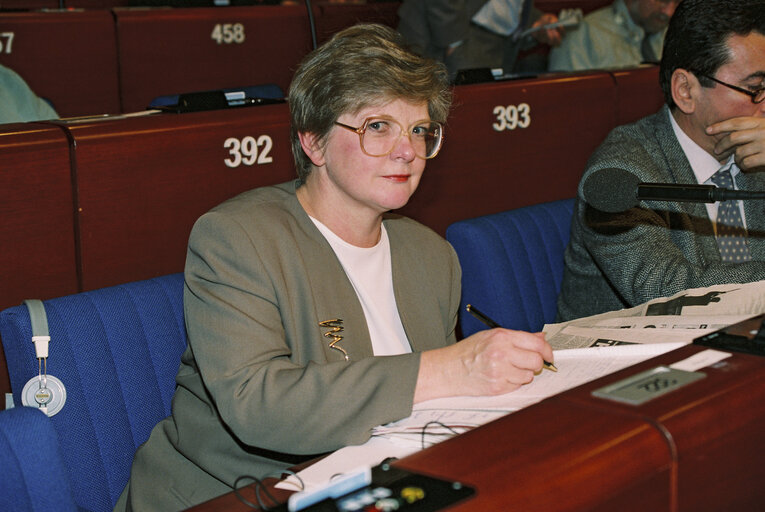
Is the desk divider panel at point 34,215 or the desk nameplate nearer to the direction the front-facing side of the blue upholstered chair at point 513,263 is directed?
the desk nameplate

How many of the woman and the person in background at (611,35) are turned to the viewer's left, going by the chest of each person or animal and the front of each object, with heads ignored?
0

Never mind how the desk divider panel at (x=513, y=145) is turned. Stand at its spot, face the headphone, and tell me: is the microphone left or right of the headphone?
left

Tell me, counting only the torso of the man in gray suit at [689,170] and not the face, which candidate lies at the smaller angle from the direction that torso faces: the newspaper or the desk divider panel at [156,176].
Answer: the newspaper

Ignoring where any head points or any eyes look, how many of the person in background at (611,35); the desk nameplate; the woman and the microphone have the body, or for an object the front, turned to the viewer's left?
1

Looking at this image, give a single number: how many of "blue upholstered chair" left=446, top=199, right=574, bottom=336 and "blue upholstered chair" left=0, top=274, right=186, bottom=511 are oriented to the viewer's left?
0

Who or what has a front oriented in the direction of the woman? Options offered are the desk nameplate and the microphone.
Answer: the microphone

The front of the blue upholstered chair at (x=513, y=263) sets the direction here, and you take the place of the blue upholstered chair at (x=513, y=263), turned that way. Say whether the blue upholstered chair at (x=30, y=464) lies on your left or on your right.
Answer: on your right

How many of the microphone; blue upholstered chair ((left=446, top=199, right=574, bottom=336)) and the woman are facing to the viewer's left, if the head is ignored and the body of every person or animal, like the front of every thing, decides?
1

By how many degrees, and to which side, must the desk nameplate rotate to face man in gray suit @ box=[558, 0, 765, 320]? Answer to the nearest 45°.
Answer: approximately 135° to its left

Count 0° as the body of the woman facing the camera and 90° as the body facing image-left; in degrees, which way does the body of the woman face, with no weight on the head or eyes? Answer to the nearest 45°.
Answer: approximately 315°

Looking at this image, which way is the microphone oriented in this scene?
to the viewer's left

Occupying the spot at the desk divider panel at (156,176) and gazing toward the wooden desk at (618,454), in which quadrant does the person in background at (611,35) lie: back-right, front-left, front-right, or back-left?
back-left

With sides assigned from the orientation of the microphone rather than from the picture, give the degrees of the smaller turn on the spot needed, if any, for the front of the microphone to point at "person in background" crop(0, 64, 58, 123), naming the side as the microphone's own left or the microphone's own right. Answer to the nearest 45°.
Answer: approximately 45° to the microphone's own right

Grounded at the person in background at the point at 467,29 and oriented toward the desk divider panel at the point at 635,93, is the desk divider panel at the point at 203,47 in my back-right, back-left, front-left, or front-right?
back-right
